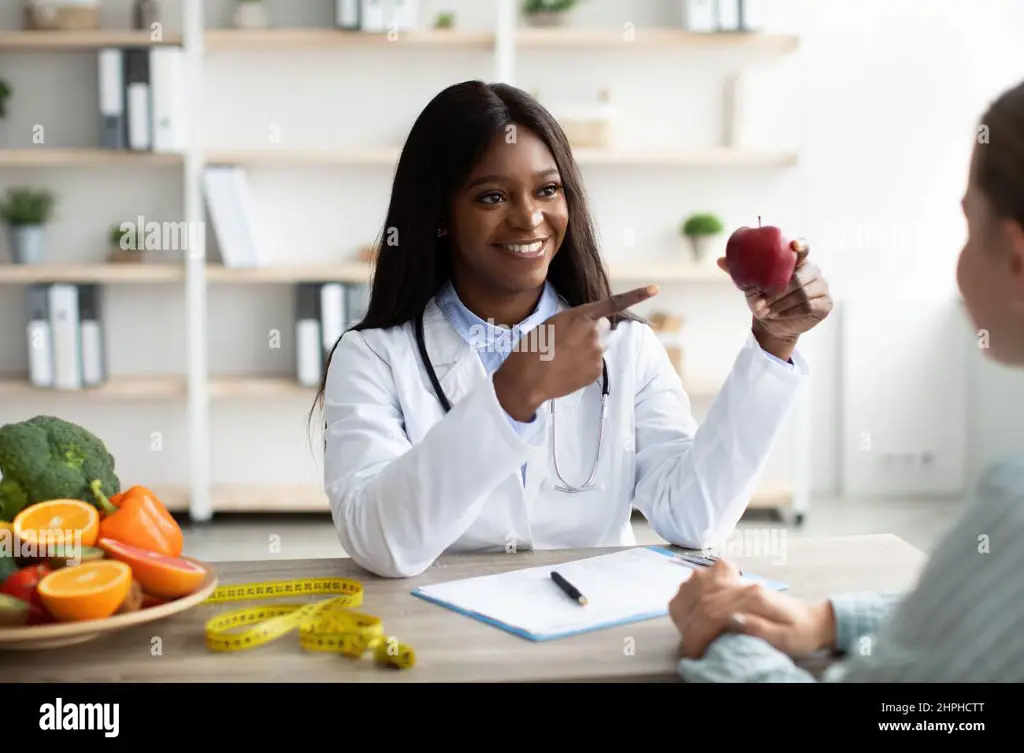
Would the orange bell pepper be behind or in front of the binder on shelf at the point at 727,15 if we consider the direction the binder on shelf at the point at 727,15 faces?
in front

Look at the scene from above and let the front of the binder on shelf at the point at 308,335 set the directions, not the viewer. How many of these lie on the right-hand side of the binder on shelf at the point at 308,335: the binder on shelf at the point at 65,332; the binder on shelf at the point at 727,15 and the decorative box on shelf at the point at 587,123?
1

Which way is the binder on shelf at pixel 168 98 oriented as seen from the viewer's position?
toward the camera

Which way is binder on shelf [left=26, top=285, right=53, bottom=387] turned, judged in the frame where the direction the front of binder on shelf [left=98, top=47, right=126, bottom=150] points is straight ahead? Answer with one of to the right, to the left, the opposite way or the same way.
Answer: the same way

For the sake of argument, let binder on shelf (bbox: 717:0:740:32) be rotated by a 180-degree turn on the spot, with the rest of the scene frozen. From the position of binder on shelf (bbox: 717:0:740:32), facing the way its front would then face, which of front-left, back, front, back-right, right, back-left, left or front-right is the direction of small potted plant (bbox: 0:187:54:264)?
left

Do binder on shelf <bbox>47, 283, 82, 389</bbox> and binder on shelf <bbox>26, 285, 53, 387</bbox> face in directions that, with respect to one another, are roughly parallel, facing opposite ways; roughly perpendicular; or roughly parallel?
roughly parallel

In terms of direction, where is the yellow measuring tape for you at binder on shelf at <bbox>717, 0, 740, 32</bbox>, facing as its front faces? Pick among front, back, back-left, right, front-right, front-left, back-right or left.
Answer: front

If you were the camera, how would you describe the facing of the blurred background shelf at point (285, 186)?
facing the viewer

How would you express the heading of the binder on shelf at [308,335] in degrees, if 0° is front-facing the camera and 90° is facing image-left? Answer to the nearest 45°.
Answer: approximately 0°

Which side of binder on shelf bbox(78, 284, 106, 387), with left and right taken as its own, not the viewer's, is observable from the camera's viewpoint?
front

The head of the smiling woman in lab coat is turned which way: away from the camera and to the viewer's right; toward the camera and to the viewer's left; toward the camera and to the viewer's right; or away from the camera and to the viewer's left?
toward the camera and to the viewer's right

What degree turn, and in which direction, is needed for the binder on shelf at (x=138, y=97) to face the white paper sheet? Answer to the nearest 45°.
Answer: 0° — it already faces it

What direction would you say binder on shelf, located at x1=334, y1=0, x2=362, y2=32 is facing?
toward the camera

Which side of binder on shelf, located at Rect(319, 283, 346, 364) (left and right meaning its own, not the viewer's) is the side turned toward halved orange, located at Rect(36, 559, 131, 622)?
front

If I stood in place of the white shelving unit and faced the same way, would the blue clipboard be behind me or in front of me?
in front
